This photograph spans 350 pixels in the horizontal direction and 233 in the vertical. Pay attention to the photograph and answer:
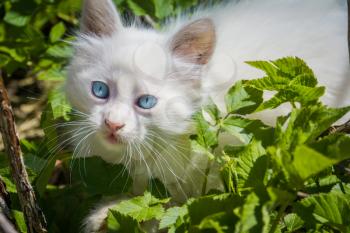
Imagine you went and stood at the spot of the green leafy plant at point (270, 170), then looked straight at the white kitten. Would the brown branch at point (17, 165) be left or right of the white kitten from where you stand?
left

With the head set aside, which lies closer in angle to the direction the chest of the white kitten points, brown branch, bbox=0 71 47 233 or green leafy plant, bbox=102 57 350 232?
the brown branch

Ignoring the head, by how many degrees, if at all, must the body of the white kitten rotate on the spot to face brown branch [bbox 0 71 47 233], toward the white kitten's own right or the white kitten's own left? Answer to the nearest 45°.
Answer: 0° — it already faces it

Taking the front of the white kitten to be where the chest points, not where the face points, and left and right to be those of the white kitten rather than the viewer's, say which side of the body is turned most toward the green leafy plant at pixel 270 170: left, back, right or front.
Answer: left

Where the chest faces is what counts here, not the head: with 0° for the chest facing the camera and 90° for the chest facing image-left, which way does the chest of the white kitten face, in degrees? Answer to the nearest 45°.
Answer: approximately 45°
